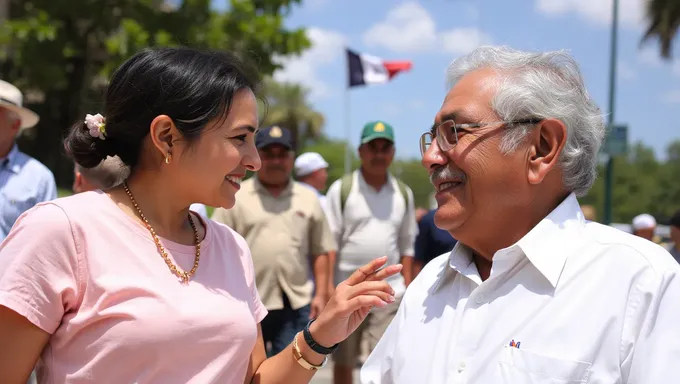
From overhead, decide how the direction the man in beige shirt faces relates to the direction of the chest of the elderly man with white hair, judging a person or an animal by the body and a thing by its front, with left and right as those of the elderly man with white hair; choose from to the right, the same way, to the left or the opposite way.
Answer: to the left

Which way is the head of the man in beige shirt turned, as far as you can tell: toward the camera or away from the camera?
toward the camera

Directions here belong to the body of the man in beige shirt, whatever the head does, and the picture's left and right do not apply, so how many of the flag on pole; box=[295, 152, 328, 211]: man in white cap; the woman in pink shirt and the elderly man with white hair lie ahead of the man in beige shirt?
2

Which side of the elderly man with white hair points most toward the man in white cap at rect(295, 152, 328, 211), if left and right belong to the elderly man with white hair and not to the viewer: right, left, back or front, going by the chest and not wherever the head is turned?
right

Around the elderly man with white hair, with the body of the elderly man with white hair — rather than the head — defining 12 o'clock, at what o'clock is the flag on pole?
The flag on pole is roughly at 4 o'clock from the elderly man with white hair.

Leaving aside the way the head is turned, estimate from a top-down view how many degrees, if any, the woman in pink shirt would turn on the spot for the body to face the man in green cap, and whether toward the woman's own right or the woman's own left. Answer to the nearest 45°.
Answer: approximately 90° to the woman's own left

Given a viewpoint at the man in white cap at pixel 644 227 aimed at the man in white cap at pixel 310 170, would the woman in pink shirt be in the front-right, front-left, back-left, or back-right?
front-left

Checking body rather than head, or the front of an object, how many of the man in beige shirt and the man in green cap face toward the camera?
2

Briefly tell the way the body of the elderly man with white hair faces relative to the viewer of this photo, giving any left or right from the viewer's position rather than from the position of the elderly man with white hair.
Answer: facing the viewer and to the left of the viewer

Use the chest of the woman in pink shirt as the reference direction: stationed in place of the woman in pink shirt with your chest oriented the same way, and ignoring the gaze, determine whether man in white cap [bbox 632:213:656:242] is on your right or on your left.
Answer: on your left

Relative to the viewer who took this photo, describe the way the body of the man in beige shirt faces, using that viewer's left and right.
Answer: facing the viewer

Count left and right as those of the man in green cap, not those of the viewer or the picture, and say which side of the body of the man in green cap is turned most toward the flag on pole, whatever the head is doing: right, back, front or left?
back
